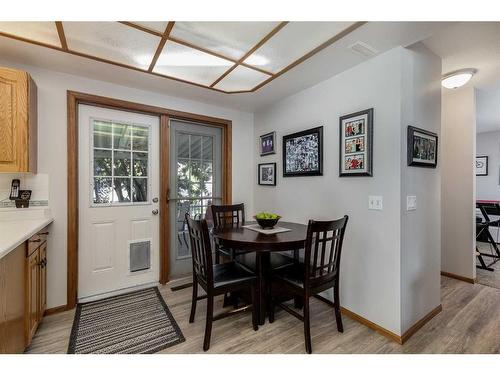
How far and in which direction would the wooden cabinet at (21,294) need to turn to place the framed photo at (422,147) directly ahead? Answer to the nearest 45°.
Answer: approximately 45° to its right

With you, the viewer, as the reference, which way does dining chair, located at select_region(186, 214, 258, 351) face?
facing away from the viewer and to the right of the viewer

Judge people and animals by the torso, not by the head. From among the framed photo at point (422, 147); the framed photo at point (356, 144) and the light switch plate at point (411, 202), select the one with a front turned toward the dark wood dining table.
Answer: the framed photo at point (356, 144)

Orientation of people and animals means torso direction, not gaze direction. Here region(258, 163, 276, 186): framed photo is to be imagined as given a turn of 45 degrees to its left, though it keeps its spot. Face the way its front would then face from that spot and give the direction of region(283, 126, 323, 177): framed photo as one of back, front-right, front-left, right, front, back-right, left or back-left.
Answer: front-left

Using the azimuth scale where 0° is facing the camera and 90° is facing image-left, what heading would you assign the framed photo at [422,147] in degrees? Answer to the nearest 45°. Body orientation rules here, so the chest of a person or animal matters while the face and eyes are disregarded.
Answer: approximately 315°

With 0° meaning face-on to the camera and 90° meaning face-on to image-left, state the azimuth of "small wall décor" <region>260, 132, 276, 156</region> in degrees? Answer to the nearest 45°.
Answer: approximately 45°

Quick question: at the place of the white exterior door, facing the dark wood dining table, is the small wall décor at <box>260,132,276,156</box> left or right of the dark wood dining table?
left

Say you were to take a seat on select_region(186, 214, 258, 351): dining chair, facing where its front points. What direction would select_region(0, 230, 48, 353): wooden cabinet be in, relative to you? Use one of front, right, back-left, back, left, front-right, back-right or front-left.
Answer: back-left

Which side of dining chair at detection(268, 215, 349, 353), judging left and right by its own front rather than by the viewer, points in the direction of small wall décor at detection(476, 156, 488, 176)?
right

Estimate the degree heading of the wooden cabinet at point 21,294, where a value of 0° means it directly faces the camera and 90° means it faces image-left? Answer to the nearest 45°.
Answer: approximately 270°

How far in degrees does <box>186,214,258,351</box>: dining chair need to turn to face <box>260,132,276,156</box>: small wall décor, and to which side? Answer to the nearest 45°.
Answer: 0° — it already faces it

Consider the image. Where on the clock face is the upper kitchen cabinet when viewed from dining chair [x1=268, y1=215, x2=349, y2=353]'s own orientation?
The upper kitchen cabinet is roughly at 10 o'clock from the dining chair.

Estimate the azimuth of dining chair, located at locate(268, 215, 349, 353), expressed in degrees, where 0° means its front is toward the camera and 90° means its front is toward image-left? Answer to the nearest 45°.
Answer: approximately 135°
